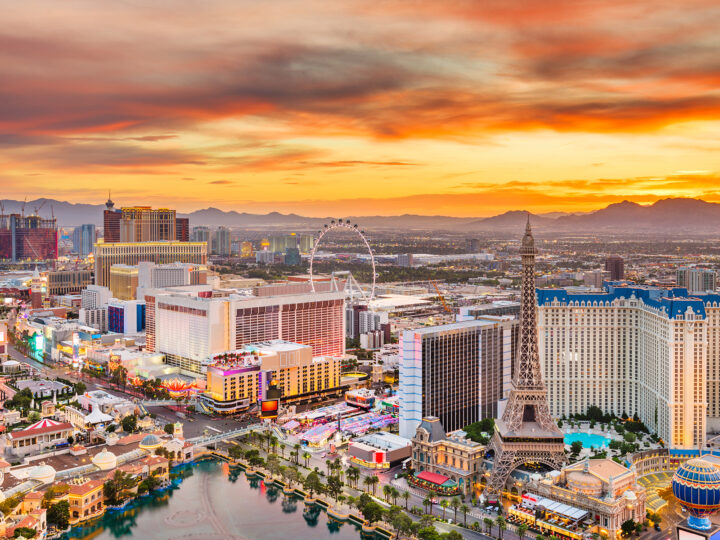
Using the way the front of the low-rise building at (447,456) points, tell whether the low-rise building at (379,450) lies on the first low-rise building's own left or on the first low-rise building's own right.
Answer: on the first low-rise building's own right

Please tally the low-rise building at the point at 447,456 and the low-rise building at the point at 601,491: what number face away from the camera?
0

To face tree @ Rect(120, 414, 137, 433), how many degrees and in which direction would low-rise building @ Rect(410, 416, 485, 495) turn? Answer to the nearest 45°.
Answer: approximately 45° to its right

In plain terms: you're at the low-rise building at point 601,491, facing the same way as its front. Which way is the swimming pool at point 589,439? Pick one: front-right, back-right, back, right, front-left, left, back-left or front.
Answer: back-right

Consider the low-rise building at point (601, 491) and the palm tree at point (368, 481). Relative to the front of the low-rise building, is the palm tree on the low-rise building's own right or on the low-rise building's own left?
on the low-rise building's own right

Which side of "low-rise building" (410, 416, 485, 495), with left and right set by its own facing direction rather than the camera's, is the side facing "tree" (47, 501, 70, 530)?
front

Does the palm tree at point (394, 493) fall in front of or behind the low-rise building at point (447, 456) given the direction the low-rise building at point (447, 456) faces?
in front

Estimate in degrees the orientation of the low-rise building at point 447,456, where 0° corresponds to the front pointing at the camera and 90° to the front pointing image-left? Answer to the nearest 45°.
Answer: approximately 45°

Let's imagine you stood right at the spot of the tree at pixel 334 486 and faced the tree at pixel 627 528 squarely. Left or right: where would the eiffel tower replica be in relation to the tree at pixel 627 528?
left

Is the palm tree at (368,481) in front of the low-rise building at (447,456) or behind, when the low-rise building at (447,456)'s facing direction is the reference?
in front

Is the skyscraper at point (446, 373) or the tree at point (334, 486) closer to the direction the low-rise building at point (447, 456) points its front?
the tree

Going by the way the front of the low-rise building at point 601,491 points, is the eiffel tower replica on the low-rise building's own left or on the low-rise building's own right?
on the low-rise building's own right

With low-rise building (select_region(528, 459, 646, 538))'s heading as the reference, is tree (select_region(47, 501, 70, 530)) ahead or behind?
ahead

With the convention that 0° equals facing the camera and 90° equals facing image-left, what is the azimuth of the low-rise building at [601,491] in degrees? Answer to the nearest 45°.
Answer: approximately 45°
